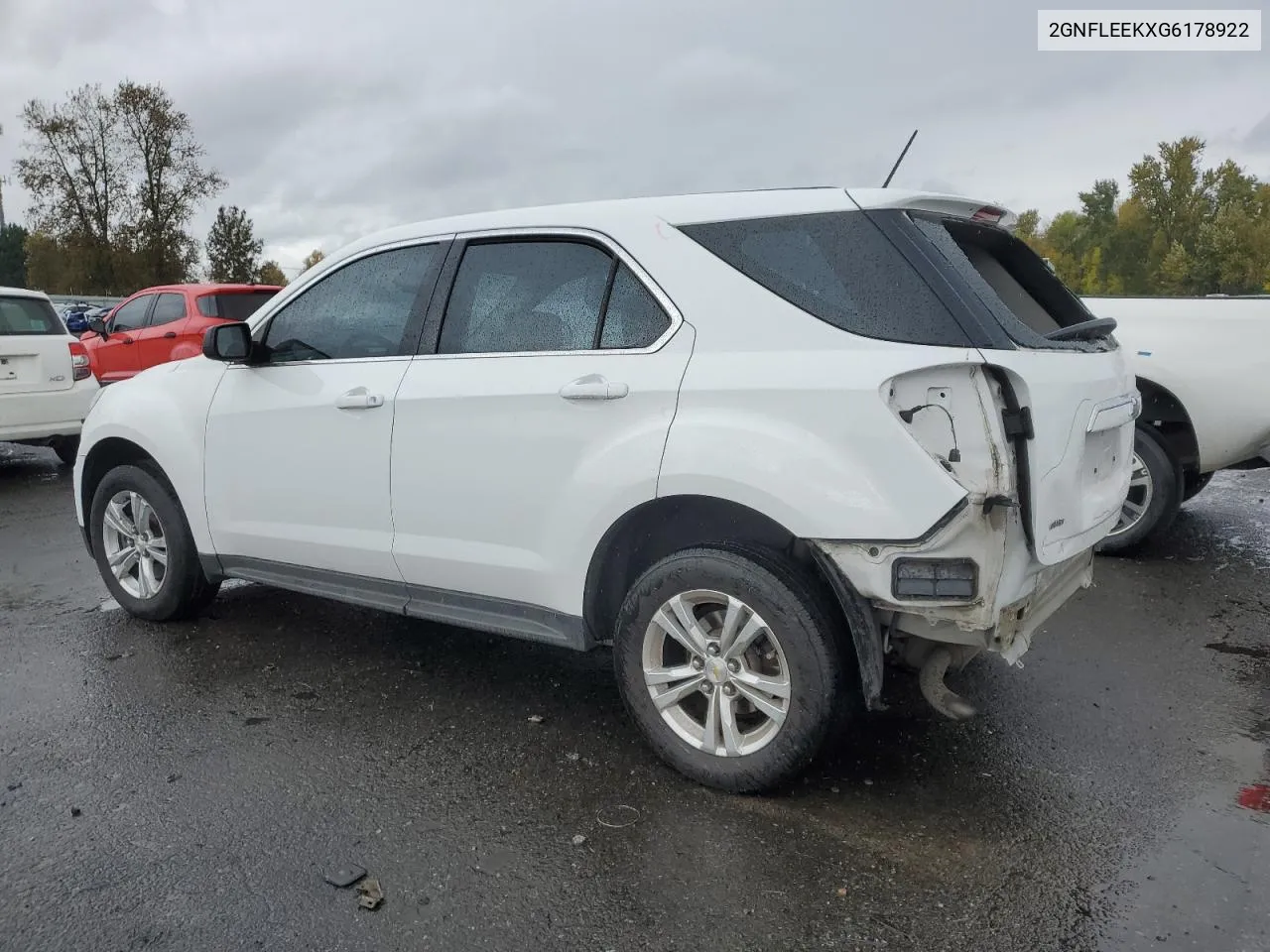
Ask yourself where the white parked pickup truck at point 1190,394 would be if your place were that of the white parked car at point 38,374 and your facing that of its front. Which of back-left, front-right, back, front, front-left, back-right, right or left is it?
back-right

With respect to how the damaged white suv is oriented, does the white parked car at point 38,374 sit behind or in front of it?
in front

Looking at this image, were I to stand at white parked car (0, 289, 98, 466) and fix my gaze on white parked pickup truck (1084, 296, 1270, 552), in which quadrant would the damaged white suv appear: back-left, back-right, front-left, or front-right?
front-right

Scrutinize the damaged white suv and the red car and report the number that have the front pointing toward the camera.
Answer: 0

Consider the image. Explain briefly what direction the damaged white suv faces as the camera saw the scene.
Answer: facing away from the viewer and to the left of the viewer

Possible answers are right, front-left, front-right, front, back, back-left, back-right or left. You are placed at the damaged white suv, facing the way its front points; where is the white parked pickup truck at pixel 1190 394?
right

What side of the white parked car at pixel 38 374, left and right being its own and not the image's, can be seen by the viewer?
back

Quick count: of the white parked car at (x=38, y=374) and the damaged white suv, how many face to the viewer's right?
0

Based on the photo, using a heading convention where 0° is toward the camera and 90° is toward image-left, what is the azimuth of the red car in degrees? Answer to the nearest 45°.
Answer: approximately 135°

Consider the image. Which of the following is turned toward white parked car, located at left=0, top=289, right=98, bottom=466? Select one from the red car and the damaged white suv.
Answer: the damaged white suv

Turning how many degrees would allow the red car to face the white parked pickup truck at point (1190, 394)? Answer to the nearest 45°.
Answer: approximately 180°
